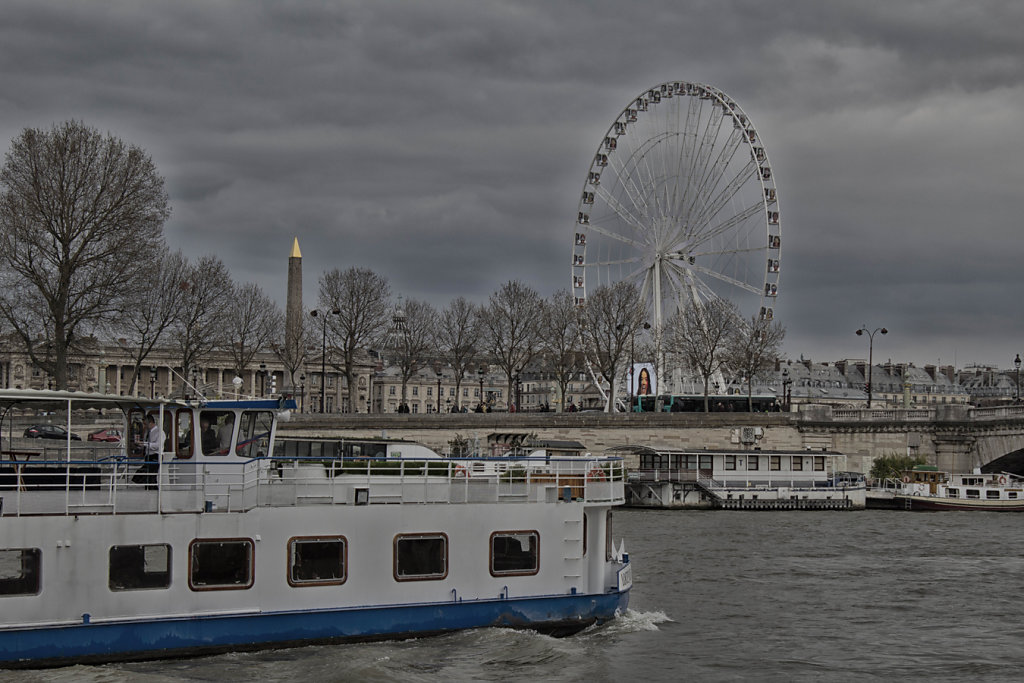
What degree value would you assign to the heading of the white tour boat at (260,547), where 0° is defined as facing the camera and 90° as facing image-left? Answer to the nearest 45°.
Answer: approximately 270°
